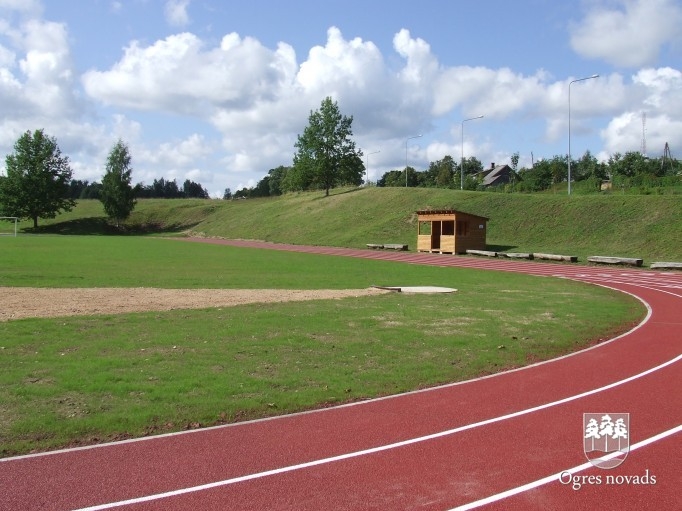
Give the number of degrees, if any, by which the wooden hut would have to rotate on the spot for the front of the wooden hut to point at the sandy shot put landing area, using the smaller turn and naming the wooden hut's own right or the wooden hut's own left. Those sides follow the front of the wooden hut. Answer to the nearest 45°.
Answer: approximately 45° to the wooden hut's own left

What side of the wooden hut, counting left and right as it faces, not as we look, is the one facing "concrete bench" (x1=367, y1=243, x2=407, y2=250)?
right

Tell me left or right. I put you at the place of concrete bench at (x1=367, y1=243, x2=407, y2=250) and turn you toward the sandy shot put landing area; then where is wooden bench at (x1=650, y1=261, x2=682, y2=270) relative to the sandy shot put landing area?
left

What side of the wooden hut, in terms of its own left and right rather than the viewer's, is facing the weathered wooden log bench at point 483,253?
left

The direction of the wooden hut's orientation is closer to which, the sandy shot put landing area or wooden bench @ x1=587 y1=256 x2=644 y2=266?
the sandy shot put landing area

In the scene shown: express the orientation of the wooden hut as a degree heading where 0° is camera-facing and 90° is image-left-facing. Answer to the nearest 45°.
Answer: approximately 45°

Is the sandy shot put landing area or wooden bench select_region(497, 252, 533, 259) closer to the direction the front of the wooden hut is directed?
the sandy shot put landing area

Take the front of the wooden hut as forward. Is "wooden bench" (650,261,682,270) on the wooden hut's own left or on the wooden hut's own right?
on the wooden hut's own left

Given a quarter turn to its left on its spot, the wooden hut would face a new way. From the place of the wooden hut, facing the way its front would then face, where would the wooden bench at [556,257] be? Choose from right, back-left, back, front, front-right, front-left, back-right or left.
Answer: front

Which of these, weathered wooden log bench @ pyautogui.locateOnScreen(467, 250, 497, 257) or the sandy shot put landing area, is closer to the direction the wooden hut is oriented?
the sandy shot put landing area

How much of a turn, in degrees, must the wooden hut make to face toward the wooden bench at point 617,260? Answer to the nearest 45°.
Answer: approximately 90° to its left

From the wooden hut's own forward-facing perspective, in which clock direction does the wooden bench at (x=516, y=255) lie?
The wooden bench is roughly at 9 o'clock from the wooden hut.
